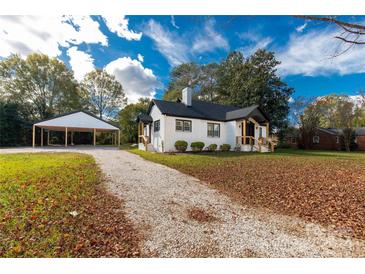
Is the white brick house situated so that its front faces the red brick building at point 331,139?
no

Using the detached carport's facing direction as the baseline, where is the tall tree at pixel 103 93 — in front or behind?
behind

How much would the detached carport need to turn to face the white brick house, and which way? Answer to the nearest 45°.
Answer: approximately 45° to its left

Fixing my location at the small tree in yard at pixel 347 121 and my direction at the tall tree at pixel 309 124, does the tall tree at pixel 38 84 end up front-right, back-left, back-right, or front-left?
front-left

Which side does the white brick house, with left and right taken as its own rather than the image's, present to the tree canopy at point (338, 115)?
left

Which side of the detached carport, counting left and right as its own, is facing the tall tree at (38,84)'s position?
back

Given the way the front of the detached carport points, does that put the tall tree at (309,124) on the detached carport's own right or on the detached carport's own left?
on the detached carport's own left

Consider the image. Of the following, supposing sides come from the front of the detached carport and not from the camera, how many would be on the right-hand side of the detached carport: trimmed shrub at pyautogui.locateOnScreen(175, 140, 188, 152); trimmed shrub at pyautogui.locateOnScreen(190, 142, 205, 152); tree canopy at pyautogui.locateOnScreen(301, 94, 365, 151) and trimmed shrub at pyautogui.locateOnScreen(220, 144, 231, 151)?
0

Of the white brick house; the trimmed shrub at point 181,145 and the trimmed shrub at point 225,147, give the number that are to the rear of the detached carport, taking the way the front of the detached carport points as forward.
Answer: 0

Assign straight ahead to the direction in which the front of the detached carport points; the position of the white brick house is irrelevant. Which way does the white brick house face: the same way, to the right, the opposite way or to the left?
the same way

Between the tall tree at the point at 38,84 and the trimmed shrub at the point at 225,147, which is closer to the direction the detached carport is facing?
the trimmed shrub

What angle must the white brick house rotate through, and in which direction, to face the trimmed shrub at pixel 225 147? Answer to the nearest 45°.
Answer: approximately 45° to its left

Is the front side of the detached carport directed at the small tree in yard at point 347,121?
no

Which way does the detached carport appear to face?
toward the camera

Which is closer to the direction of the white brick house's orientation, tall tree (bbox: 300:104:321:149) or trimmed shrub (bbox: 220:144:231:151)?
the trimmed shrub

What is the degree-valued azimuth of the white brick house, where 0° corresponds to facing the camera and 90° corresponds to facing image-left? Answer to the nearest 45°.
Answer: approximately 315°

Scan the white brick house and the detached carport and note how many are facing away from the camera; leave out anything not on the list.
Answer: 0

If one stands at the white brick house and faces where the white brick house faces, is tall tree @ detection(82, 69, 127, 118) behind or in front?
behind
